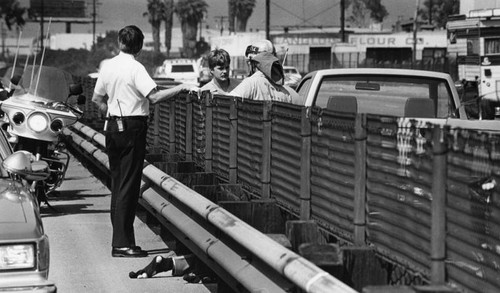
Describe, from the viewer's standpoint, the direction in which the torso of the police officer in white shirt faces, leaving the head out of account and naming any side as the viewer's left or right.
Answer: facing away from the viewer and to the right of the viewer

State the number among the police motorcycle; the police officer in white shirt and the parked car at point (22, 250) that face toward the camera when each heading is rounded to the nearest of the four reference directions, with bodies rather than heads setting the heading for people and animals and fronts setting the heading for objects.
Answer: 2

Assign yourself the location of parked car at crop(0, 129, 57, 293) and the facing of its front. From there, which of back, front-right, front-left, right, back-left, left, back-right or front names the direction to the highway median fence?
left

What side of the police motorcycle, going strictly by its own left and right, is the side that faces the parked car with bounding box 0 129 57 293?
front

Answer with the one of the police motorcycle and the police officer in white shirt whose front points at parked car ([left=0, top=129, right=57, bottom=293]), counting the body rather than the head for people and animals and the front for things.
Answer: the police motorcycle

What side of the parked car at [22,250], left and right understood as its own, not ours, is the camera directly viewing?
front

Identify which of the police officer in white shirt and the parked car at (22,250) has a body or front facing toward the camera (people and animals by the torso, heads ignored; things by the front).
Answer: the parked car

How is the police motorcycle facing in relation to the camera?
toward the camera

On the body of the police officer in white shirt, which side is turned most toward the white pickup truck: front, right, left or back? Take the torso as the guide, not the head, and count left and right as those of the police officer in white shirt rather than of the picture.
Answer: front
